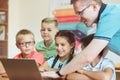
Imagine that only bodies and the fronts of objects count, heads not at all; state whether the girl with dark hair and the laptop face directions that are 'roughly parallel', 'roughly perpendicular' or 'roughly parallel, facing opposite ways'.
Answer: roughly parallel, facing opposite ways

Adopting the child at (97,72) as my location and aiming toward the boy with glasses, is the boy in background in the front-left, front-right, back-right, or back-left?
front-right

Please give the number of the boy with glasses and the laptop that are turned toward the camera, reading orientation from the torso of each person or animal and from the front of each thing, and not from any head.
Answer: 1

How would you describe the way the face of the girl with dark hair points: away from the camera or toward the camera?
toward the camera

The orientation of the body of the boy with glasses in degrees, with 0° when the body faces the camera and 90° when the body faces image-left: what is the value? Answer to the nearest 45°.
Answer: approximately 0°

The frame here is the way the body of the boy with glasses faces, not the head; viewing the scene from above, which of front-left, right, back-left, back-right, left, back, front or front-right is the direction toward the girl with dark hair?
front-left

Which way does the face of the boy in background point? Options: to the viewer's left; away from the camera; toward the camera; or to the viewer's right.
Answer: toward the camera

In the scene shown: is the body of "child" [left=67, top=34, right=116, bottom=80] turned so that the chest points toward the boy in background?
no

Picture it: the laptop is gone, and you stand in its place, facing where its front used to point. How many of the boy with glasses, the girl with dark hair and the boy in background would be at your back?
0

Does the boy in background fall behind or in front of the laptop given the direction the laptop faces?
in front

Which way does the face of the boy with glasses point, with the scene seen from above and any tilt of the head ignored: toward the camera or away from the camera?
toward the camera

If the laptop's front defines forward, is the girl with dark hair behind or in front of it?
in front

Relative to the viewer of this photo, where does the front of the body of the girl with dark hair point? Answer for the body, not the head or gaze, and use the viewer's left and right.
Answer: facing the viewer and to the left of the viewer
